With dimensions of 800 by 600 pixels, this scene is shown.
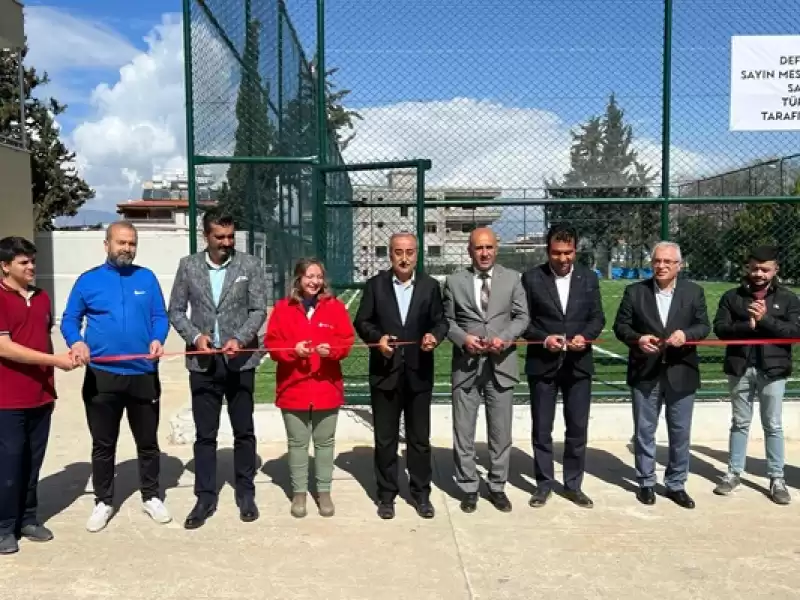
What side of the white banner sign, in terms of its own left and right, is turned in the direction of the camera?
front

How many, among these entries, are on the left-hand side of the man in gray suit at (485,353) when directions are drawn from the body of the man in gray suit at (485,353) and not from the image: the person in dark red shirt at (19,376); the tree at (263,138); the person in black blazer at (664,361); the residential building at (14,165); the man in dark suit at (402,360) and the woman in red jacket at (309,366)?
1

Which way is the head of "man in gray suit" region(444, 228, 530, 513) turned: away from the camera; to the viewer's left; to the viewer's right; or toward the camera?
toward the camera

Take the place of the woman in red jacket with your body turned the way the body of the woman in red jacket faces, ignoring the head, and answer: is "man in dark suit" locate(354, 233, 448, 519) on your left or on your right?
on your left

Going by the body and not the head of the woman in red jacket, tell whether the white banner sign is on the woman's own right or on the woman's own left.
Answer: on the woman's own left

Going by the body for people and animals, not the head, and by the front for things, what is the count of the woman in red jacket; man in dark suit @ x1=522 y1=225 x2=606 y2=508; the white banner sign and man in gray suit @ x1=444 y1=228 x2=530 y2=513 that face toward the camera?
4

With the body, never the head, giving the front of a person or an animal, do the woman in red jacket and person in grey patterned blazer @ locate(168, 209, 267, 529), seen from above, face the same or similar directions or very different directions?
same or similar directions

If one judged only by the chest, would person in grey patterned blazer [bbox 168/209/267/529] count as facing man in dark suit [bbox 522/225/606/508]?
no

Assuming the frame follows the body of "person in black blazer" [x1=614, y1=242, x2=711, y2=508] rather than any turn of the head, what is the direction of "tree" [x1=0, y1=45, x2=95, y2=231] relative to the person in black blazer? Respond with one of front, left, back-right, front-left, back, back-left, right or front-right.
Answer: back-right

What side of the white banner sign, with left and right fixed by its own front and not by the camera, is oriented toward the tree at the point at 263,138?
right

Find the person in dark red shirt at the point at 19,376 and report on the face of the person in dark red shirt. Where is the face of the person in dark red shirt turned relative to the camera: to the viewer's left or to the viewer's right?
to the viewer's right

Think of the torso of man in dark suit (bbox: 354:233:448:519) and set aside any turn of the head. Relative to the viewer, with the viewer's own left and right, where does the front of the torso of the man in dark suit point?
facing the viewer

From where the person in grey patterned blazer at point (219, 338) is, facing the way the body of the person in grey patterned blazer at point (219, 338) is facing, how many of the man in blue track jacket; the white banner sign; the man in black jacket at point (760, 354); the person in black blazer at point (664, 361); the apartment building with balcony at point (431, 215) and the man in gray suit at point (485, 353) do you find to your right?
1
